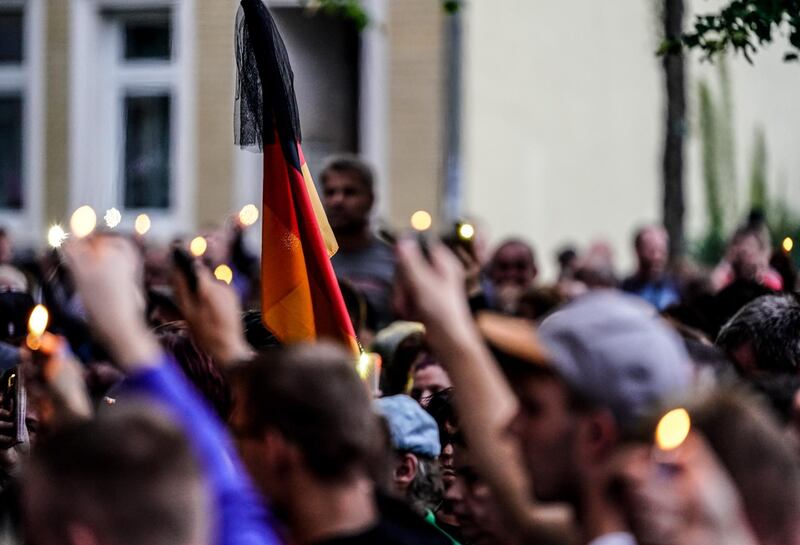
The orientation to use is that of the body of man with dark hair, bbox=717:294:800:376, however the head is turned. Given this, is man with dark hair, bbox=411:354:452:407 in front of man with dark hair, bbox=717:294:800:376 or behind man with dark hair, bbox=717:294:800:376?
in front

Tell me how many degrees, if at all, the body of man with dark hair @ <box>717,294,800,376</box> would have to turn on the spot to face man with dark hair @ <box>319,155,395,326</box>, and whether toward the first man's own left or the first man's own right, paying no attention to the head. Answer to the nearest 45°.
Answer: approximately 45° to the first man's own right

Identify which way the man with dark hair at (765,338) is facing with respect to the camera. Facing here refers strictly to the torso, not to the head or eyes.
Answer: to the viewer's left

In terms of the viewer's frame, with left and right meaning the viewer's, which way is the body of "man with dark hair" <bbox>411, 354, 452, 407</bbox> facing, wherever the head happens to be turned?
facing the viewer and to the left of the viewer

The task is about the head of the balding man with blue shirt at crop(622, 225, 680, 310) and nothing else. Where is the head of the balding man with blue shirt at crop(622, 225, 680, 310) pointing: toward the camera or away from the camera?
toward the camera

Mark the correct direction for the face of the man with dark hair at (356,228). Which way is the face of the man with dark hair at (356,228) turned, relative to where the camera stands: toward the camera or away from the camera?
toward the camera

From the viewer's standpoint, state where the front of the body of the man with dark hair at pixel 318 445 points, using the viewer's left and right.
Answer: facing away from the viewer and to the left of the viewer

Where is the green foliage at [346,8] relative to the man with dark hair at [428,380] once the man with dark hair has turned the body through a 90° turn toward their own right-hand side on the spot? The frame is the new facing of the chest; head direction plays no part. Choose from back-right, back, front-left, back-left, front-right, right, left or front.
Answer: front-right

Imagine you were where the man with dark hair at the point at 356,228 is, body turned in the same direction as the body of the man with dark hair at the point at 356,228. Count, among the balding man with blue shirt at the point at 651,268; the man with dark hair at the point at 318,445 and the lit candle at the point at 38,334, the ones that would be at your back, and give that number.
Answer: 1

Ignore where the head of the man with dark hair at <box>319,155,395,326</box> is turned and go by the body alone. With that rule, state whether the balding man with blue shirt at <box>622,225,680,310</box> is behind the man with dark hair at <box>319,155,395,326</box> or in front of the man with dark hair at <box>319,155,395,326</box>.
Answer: behind

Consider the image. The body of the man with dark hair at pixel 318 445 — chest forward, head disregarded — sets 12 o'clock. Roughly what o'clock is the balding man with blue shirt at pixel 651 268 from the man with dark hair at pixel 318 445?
the balding man with blue shirt at pixel 651 268 is roughly at 2 o'clock from the man with dark hair at pixel 318 445.

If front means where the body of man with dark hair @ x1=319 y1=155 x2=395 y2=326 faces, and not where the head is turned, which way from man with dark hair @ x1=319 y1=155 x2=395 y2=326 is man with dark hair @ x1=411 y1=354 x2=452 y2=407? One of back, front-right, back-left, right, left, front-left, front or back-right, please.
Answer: front-left

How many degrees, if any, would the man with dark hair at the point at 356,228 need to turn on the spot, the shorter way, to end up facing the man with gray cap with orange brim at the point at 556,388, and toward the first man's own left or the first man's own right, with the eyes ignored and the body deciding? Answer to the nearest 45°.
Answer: approximately 45° to the first man's own left
